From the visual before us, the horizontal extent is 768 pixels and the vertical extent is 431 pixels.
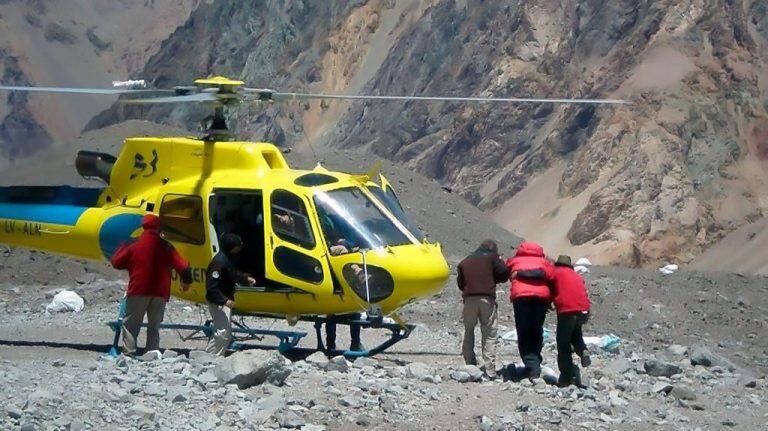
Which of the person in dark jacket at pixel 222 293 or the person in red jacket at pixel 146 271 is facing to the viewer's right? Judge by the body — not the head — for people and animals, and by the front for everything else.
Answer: the person in dark jacket

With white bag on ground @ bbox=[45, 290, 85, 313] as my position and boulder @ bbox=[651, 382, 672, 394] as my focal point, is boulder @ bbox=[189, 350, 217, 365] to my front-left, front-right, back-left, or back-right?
front-right

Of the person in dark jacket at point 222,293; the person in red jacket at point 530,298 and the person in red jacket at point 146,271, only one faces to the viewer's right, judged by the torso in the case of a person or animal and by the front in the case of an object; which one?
the person in dark jacket

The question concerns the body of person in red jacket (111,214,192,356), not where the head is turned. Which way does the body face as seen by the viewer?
away from the camera

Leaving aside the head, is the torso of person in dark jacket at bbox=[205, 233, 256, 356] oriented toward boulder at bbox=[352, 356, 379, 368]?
yes

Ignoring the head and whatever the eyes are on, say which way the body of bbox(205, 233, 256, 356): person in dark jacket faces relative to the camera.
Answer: to the viewer's right

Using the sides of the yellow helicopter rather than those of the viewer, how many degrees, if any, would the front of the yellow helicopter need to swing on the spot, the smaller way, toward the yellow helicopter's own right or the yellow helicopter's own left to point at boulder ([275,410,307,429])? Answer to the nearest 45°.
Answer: approximately 45° to the yellow helicopter's own right

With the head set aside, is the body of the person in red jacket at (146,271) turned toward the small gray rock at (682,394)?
no

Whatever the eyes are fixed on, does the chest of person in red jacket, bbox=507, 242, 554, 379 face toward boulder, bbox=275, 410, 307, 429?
no

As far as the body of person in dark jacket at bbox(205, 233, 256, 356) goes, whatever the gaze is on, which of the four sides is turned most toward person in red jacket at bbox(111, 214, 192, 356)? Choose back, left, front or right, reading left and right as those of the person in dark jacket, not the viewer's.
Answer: back

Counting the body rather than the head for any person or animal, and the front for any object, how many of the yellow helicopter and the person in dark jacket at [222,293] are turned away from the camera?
0

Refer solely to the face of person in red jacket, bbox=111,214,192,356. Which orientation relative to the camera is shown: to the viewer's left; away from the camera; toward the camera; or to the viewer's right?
away from the camera

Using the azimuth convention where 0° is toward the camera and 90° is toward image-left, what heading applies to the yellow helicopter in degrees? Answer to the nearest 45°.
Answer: approximately 315°

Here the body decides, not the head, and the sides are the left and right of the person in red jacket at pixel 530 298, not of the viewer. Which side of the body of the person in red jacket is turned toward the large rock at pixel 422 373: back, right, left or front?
left

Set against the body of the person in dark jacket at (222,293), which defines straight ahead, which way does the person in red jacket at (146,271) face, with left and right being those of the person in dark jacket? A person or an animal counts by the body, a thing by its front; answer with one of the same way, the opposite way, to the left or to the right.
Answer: to the left

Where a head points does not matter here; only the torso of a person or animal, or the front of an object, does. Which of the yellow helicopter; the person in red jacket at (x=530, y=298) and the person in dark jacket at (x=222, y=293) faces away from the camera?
the person in red jacket

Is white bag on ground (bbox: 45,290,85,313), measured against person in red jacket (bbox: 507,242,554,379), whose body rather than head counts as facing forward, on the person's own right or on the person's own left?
on the person's own left

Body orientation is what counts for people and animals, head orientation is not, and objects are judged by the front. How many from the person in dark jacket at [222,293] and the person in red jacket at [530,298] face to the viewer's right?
1
